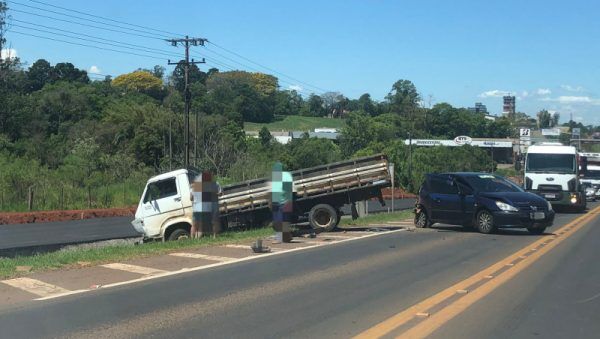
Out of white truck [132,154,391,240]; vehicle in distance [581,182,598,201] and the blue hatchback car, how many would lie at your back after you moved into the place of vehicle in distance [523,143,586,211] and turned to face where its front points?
1

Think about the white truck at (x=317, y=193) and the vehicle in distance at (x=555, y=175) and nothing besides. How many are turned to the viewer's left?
1

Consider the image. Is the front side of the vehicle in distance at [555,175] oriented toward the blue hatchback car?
yes

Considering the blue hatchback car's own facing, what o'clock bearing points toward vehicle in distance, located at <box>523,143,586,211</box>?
The vehicle in distance is roughly at 8 o'clock from the blue hatchback car.

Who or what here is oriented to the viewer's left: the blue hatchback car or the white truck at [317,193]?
the white truck

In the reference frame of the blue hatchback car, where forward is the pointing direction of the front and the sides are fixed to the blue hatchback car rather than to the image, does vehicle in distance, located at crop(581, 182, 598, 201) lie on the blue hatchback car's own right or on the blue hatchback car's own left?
on the blue hatchback car's own left

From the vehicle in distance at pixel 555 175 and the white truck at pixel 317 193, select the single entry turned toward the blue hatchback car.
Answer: the vehicle in distance

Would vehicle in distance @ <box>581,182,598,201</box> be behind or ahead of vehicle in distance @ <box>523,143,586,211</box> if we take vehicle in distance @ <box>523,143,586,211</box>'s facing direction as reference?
behind

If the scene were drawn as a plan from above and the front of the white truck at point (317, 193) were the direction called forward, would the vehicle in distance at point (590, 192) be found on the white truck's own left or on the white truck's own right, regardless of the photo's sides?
on the white truck's own right

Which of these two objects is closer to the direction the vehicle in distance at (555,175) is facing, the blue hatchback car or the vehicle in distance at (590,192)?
the blue hatchback car

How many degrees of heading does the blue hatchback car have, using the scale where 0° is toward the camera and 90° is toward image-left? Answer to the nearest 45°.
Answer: approximately 315°

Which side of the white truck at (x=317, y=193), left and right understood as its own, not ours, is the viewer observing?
left
